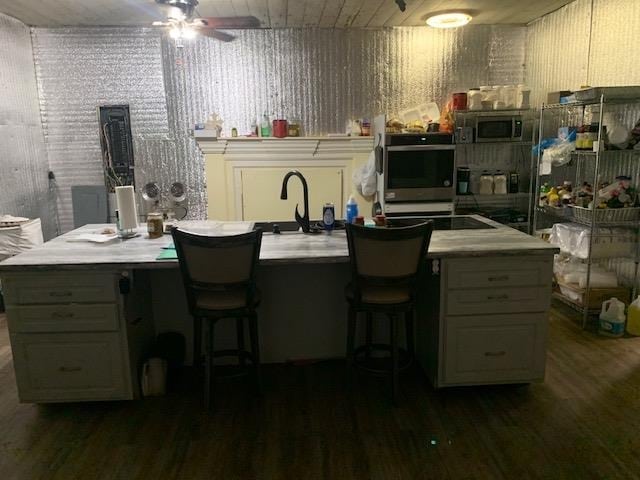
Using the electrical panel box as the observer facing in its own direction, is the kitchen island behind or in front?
in front

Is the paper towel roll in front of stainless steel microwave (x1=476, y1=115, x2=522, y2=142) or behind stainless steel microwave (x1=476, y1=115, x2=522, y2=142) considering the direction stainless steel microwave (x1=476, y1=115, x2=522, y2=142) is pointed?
in front

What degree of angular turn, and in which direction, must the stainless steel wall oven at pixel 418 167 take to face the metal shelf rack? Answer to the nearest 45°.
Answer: approximately 90° to its left

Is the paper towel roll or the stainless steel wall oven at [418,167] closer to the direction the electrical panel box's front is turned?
the paper towel roll

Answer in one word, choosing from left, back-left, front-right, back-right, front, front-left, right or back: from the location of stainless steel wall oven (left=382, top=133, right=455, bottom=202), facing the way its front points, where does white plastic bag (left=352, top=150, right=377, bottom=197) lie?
back-right

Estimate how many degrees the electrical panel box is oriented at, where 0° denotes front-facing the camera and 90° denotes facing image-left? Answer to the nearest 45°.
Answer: approximately 0°

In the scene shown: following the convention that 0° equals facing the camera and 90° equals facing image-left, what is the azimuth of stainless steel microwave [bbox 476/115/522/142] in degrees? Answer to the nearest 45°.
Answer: approximately 0°

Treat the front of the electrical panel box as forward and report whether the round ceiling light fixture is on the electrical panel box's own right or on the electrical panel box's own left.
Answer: on the electrical panel box's own left

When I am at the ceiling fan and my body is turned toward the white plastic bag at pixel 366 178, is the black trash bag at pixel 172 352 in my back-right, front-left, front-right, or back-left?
back-right

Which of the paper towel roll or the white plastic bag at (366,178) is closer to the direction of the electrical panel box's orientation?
the paper towel roll

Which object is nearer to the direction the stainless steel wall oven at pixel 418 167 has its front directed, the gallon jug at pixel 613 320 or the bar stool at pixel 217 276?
the bar stool

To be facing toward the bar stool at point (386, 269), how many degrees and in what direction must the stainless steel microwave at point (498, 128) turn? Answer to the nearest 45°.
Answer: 0° — it already faces it

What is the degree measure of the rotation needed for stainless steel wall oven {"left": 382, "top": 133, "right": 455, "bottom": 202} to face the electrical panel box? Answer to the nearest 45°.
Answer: approximately 90° to its right
